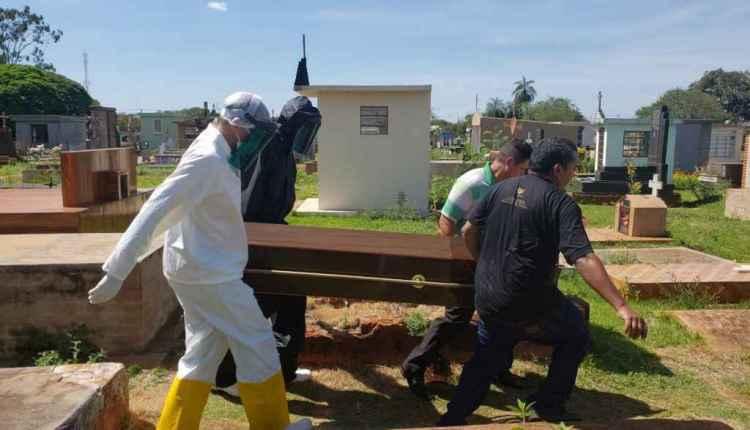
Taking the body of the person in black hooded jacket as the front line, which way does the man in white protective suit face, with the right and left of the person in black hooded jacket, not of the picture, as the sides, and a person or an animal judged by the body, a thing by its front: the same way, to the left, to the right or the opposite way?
the same way

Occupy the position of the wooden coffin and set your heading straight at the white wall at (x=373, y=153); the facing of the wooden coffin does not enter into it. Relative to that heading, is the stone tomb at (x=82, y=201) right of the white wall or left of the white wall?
left

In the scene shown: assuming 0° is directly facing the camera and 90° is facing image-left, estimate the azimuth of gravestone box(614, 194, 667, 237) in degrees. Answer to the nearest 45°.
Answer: approximately 45°

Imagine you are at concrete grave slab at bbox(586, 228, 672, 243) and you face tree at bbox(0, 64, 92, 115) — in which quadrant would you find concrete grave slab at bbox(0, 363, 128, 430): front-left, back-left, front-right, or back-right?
back-left
